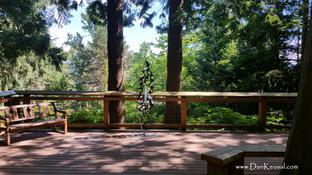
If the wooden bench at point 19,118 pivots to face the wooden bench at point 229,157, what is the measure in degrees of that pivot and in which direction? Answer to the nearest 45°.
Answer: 0° — it already faces it

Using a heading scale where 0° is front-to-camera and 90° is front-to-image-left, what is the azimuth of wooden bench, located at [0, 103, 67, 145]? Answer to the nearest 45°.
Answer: approximately 315°

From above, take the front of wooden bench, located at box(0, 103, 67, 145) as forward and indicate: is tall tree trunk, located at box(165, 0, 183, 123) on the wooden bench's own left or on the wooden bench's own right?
on the wooden bench's own left

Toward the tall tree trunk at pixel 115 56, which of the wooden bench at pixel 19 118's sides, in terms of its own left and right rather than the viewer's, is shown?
left
